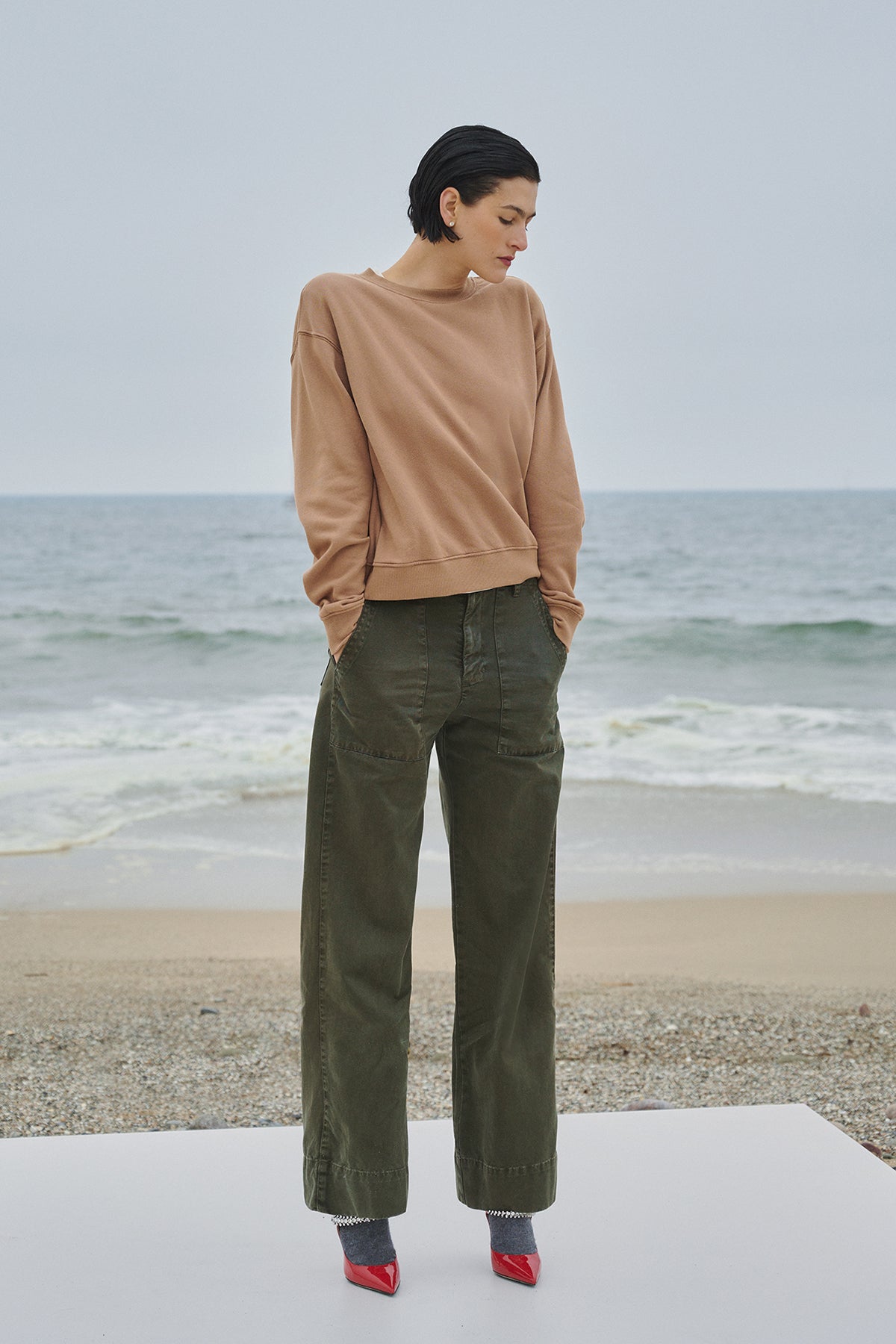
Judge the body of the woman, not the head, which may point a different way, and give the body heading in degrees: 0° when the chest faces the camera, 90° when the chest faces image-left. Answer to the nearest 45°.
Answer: approximately 315°
